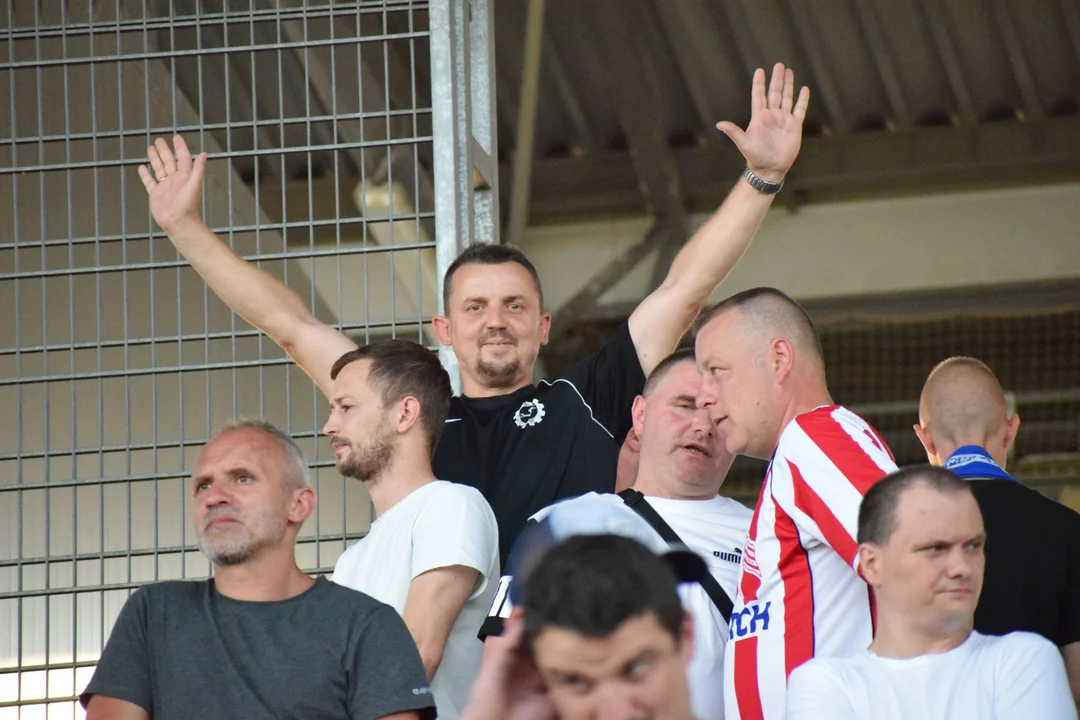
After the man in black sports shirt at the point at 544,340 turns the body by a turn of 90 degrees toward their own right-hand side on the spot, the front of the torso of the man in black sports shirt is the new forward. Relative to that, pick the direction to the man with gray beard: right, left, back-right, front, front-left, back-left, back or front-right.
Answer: front-left

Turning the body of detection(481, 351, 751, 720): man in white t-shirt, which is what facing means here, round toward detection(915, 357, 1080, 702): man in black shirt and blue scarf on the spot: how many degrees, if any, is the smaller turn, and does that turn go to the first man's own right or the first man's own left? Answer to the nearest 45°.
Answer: approximately 45° to the first man's own left

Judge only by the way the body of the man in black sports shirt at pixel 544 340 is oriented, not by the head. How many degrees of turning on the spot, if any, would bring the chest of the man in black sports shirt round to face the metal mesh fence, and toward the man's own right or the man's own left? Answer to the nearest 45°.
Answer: approximately 135° to the man's own right

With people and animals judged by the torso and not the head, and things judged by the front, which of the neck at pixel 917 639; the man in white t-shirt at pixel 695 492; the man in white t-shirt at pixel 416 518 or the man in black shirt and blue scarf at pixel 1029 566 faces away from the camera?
the man in black shirt and blue scarf

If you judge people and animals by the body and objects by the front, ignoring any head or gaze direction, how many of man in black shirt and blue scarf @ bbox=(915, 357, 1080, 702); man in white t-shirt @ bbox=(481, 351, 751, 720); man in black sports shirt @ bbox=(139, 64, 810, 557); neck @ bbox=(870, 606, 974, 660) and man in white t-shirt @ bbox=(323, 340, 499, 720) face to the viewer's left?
1

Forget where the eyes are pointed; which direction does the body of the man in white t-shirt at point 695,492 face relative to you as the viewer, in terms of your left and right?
facing the viewer and to the right of the viewer

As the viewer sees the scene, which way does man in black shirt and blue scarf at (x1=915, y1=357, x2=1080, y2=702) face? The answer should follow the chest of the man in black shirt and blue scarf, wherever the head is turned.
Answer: away from the camera

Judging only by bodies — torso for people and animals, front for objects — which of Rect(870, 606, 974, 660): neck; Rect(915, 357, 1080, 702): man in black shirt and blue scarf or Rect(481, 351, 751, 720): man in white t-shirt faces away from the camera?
the man in black shirt and blue scarf

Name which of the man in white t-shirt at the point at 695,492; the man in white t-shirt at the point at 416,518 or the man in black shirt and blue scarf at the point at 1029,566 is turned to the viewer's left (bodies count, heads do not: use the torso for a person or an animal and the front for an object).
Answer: the man in white t-shirt at the point at 416,518

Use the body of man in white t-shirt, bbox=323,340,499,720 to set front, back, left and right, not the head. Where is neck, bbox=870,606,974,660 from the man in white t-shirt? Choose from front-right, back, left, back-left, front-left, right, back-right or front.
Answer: back-left

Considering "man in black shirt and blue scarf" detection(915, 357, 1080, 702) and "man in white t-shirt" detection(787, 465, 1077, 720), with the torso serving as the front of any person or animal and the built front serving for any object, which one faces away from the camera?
the man in black shirt and blue scarf

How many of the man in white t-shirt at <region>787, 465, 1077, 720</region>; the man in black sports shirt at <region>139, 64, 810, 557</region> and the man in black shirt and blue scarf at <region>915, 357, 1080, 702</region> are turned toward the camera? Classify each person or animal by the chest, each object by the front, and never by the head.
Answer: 2

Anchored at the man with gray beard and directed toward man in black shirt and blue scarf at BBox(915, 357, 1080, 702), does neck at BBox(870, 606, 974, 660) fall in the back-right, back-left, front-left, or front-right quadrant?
front-right

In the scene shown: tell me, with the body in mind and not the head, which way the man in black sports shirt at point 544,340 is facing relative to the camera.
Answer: toward the camera

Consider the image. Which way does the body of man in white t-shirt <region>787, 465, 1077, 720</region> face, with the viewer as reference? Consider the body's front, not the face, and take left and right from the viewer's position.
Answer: facing the viewer

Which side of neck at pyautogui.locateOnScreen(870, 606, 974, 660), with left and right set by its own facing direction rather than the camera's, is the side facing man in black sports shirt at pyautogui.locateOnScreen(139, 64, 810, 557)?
back

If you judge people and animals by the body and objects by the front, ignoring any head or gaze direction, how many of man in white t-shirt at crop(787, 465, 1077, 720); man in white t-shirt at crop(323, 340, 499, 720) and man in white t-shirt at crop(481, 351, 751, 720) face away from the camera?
0

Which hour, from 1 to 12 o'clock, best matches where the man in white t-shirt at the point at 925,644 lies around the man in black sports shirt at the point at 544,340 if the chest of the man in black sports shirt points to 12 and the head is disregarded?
The man in white t-shirt is roughly at 11 o'clock from the man in black sports shirt.

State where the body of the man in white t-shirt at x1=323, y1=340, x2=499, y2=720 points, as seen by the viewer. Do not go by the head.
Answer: to the viewer's left
